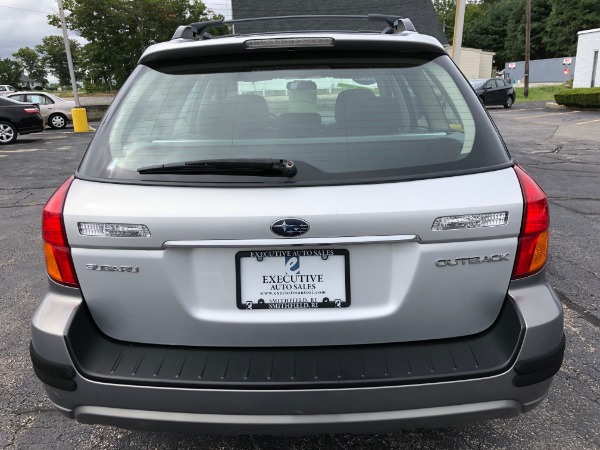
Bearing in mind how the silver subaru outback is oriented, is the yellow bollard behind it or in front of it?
in front

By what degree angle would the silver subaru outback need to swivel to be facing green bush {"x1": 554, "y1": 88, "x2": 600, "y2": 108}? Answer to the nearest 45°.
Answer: approximately 45° to its right

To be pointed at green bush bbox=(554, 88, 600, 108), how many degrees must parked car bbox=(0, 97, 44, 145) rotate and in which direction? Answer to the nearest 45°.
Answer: approximately 135° to its right

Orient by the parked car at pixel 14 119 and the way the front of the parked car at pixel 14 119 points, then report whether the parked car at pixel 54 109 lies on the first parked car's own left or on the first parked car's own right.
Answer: on the first parked car's own right

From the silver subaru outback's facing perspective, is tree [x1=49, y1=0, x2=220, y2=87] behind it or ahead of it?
ahead

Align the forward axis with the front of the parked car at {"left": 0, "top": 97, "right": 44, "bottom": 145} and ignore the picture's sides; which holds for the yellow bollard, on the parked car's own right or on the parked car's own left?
on the parked car's own right

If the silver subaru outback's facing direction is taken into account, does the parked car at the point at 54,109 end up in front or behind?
in front

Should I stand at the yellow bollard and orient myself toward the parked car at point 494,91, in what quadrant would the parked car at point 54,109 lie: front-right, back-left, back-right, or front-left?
back-left

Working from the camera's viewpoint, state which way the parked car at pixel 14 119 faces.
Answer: facing away from the viewer and to the left of the viewer

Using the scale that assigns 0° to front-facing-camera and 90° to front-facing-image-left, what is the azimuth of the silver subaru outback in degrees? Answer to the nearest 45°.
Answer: approximately 180°

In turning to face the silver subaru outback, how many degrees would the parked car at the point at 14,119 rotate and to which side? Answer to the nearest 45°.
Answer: approximately 135° to its left

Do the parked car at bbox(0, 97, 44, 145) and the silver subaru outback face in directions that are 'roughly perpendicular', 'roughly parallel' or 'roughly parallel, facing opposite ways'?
roughly perpendicular

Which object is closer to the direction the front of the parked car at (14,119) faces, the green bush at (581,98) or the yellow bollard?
the yellow bollard
